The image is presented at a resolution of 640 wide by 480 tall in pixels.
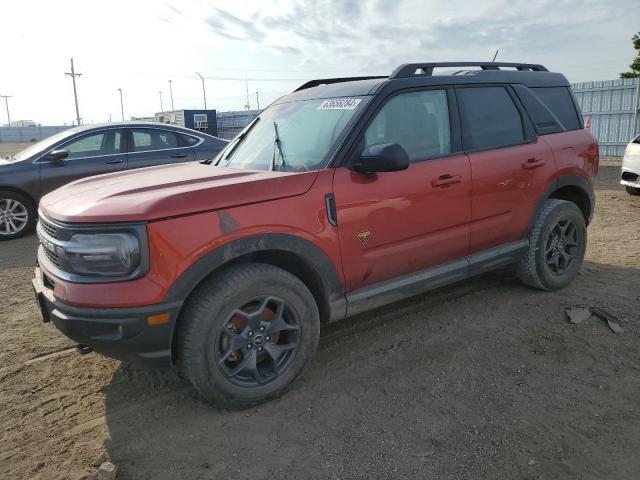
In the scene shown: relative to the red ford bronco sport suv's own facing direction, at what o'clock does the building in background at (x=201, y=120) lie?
The building in background is roughly at 4 o'clock from the red ford bronco sport suv.

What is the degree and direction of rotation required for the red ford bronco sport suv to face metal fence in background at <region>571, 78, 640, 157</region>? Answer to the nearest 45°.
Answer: approximately 180°

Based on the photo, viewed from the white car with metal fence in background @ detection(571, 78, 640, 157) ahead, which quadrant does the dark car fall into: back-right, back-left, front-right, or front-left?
back-left

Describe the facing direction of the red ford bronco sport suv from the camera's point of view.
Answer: facing the viewer and to the left of the viewer

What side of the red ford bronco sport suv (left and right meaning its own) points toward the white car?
back

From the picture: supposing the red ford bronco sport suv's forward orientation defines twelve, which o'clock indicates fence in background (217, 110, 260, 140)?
The fence in background is roughly at 4 o'clock from the red ford bronco sport suv.

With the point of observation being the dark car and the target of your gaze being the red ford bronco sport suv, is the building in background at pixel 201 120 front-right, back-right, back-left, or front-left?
back-left
